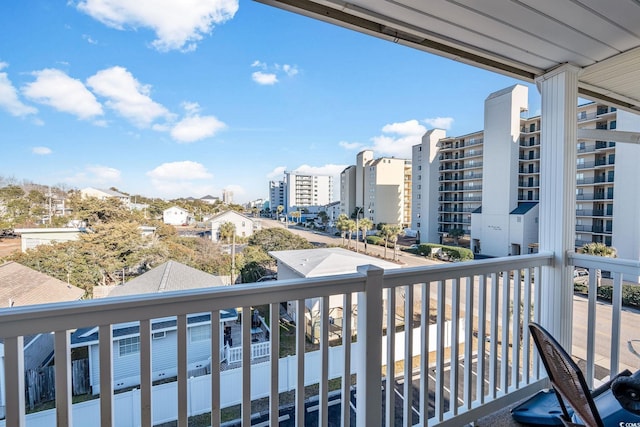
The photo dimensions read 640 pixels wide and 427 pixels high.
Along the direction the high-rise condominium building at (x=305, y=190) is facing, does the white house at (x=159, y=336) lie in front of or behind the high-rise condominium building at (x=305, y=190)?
in front

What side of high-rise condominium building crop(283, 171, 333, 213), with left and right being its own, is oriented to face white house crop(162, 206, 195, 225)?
front

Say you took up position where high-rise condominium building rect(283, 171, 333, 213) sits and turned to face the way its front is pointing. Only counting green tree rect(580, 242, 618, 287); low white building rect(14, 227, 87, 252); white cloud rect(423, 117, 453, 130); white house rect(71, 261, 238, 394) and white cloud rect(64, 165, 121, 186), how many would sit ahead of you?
3

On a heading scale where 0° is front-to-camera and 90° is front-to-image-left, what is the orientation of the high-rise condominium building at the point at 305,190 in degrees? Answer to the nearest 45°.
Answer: approximately 45°
